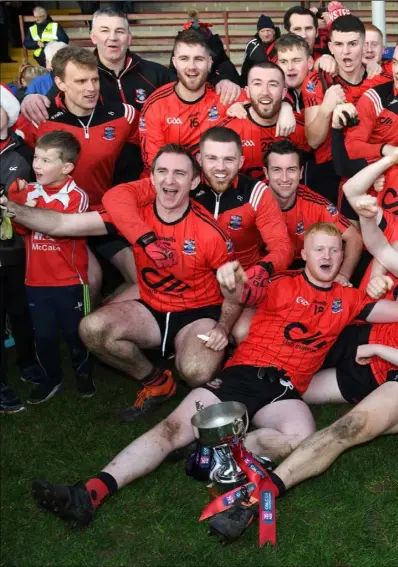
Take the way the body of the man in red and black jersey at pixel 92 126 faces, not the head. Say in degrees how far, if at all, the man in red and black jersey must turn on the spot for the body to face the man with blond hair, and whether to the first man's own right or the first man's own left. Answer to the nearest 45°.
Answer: approximately 45° to the first man's own left

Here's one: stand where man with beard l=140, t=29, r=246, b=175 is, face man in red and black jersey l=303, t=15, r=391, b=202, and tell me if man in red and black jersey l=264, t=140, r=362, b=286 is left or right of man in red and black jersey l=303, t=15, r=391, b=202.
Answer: right

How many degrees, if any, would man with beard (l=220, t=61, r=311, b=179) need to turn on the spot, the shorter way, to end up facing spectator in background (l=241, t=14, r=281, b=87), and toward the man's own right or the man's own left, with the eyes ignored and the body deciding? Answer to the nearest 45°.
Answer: approximately 180°

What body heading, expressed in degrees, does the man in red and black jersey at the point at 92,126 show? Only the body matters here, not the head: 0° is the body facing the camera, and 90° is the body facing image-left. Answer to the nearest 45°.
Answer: approximately 0°

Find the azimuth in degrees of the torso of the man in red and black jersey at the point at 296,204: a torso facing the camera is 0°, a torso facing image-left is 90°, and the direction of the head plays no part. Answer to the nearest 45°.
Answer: approximately 0°

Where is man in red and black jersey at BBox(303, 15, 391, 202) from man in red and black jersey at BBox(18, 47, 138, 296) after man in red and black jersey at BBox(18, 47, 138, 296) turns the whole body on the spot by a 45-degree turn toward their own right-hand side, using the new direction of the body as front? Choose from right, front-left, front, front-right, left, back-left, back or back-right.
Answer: back-left

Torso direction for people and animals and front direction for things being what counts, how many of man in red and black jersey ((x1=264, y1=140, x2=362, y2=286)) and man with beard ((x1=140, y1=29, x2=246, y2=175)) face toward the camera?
2
